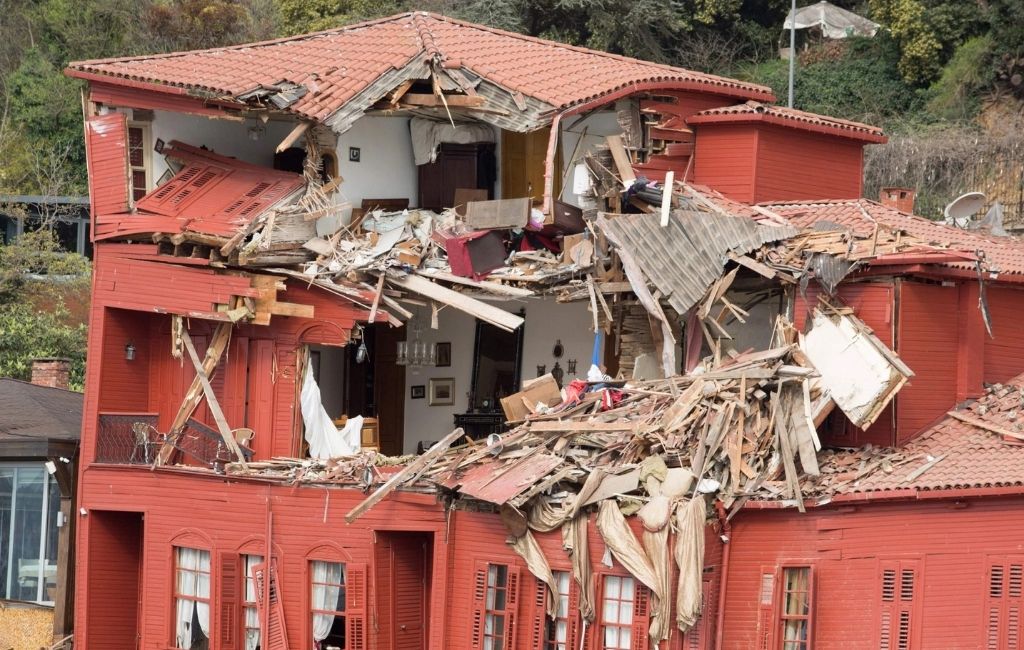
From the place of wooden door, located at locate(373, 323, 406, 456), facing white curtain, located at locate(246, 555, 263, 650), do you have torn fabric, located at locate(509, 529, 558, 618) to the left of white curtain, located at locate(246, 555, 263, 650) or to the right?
left

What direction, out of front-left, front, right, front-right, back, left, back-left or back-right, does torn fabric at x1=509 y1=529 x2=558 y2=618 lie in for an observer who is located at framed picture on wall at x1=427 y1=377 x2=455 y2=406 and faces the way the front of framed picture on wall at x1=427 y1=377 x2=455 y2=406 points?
front

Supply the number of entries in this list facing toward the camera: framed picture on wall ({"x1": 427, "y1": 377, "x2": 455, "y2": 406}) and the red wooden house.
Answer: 2

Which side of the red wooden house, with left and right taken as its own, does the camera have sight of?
front

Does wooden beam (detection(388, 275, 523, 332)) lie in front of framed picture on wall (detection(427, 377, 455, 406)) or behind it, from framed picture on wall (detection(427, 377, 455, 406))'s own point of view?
in front

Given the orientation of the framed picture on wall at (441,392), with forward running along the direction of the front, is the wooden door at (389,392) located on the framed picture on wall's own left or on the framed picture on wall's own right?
on the framed picture on wall's own right

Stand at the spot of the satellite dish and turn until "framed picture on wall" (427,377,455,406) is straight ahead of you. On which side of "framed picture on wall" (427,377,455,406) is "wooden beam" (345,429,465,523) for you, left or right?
left

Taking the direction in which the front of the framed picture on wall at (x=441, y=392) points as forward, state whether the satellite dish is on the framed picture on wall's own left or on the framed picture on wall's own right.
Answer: on the framed picture on wall's own left

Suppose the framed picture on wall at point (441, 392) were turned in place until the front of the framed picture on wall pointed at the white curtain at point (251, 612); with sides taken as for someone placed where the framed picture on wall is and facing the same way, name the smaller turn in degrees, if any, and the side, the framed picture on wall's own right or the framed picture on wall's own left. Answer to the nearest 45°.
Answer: approximately 45° to the framed picture on wall's own right

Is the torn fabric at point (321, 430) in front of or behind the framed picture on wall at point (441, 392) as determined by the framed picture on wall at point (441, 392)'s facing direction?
in front
